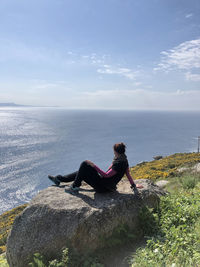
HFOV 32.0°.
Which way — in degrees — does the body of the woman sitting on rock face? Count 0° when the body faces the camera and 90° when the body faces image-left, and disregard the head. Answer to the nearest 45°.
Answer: approximately 90°

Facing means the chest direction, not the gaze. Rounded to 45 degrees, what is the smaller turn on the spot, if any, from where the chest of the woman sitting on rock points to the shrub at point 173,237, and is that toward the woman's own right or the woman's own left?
approximately 135° to the woman's own left
